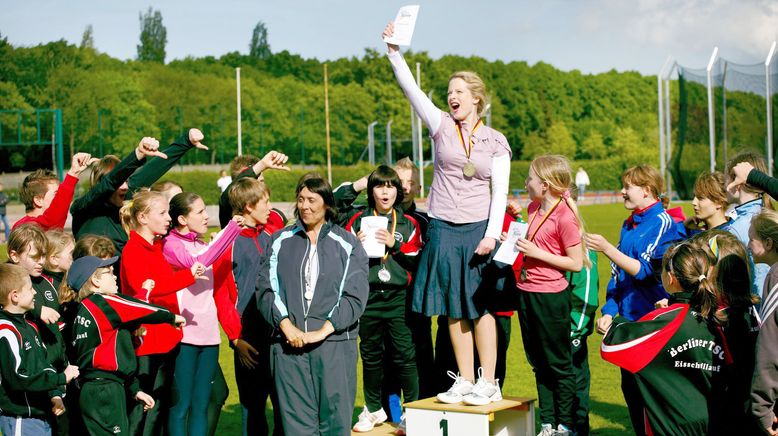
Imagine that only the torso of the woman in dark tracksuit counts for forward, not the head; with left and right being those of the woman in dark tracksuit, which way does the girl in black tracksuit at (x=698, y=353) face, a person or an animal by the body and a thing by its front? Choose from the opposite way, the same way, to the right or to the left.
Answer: the opposite way

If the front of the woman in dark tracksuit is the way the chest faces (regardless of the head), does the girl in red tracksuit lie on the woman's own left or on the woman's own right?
on the woman's own right

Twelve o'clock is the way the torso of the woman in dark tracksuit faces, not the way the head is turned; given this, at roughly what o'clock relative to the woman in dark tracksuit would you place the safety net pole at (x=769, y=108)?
The safety net pole is roughly at 7 o'clock from the woman in dark tracksuit.

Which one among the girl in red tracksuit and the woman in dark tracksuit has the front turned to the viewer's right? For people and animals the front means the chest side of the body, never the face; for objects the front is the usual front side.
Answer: the girl in red tracksuit

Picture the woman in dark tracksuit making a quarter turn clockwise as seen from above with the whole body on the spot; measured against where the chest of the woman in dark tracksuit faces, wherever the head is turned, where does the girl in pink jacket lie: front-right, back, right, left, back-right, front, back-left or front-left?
front-right

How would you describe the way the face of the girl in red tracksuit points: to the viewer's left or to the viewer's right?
to the viewer's right

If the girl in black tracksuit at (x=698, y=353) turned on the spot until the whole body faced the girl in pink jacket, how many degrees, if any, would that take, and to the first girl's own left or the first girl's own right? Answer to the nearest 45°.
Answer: approximately 45° to the first girl's own left

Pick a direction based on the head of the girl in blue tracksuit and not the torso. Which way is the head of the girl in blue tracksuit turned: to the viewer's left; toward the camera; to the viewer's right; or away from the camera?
to the viewer's left

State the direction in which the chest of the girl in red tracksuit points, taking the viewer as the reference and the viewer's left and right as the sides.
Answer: facing to the right of the viewer
